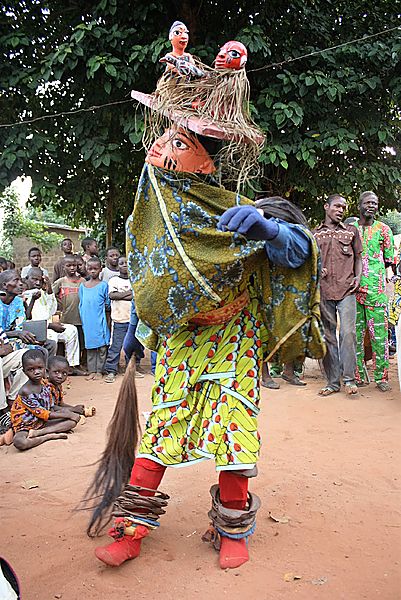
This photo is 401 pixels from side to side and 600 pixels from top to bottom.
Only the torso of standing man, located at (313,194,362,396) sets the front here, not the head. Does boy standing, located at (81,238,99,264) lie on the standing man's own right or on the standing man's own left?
on the standing man's own right

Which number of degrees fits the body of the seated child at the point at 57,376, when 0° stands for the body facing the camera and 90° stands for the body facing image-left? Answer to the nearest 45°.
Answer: approximately 315°

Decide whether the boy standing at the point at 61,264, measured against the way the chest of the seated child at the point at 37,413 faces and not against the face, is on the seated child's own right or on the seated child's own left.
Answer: on the seated child's own left

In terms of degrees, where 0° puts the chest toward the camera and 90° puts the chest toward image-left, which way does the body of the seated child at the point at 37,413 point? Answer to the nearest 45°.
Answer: approximately 315°

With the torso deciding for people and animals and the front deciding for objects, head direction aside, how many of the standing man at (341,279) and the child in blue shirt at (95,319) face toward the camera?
2

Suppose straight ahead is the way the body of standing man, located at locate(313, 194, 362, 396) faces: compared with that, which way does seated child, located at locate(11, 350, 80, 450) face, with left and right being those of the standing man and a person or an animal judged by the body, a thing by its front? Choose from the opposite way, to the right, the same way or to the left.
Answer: to the left

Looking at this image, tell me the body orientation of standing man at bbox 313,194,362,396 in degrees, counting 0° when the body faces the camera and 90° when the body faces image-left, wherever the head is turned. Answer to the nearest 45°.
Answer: approximately 0°

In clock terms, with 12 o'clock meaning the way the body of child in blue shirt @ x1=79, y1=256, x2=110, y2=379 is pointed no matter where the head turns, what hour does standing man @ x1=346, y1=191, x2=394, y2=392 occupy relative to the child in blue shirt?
The standing man is roughly at 10 o'clock from the child in blue shirt.

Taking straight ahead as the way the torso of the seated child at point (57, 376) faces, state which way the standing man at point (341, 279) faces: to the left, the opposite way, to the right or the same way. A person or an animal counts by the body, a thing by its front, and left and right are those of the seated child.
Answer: to the right

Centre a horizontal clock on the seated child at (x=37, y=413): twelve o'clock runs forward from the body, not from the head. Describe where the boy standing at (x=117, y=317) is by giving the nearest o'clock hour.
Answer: The boy standing is roughly at 8 o'clock from the seated child.
